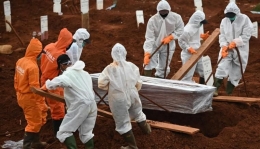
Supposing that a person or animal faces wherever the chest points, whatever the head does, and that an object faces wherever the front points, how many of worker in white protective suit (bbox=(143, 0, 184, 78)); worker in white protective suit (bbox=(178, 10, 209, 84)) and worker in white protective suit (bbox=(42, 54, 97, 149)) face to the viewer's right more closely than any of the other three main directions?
1

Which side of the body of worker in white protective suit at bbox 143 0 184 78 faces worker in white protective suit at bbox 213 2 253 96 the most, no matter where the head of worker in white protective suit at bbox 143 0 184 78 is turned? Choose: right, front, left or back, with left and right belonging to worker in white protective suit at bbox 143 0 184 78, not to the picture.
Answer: left

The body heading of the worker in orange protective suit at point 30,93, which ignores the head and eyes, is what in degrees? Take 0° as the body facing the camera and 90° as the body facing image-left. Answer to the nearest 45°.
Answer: approximately 225°
